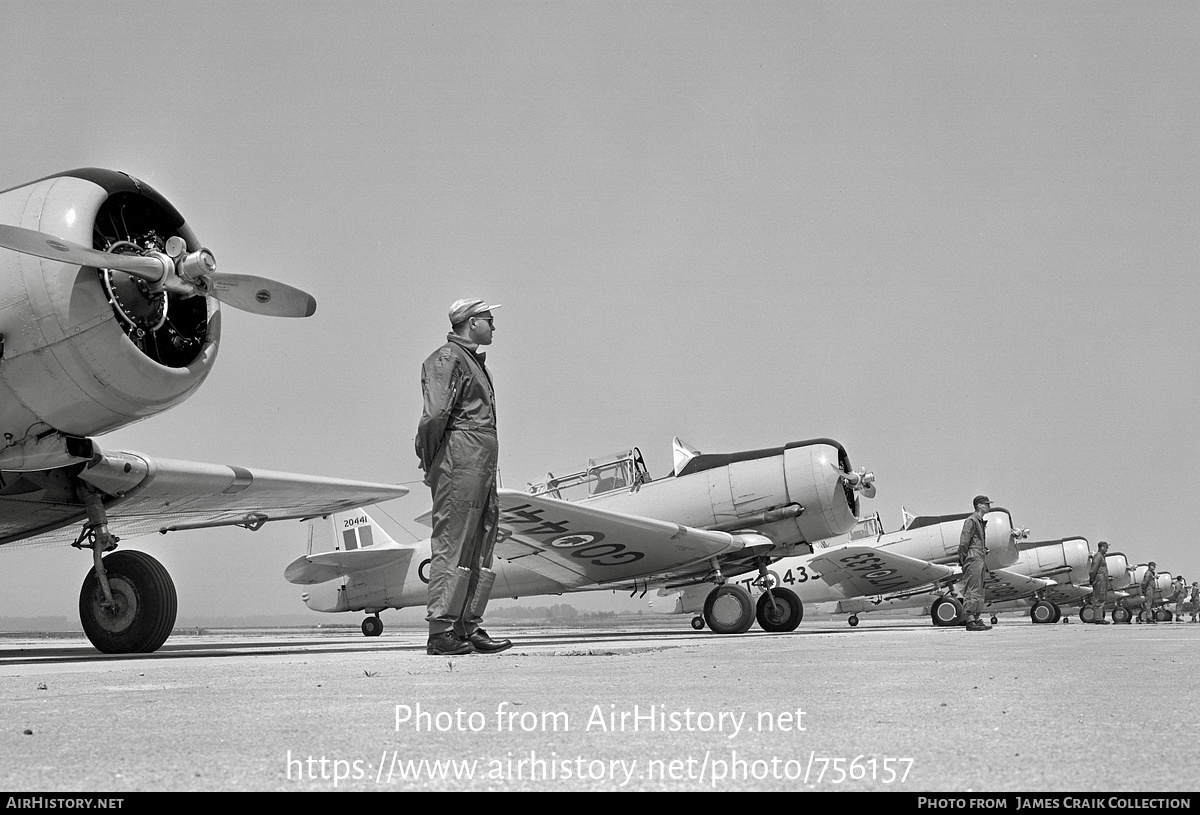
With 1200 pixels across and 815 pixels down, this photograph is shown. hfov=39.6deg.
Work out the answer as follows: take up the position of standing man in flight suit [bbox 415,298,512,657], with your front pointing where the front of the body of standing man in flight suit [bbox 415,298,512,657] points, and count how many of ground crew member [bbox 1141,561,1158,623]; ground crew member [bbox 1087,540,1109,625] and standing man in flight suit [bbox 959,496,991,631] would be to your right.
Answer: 0

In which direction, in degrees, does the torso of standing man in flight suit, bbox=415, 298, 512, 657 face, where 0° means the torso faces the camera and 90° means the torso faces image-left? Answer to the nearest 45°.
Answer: approximately 270°

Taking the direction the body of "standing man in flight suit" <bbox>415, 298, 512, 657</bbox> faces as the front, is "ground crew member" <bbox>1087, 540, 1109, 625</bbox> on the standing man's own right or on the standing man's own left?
on the standing man's own left

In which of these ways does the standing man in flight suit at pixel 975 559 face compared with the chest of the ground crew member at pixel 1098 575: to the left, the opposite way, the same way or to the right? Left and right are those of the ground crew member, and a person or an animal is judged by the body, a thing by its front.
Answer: the same way

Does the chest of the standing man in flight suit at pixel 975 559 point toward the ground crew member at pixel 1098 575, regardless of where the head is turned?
no
